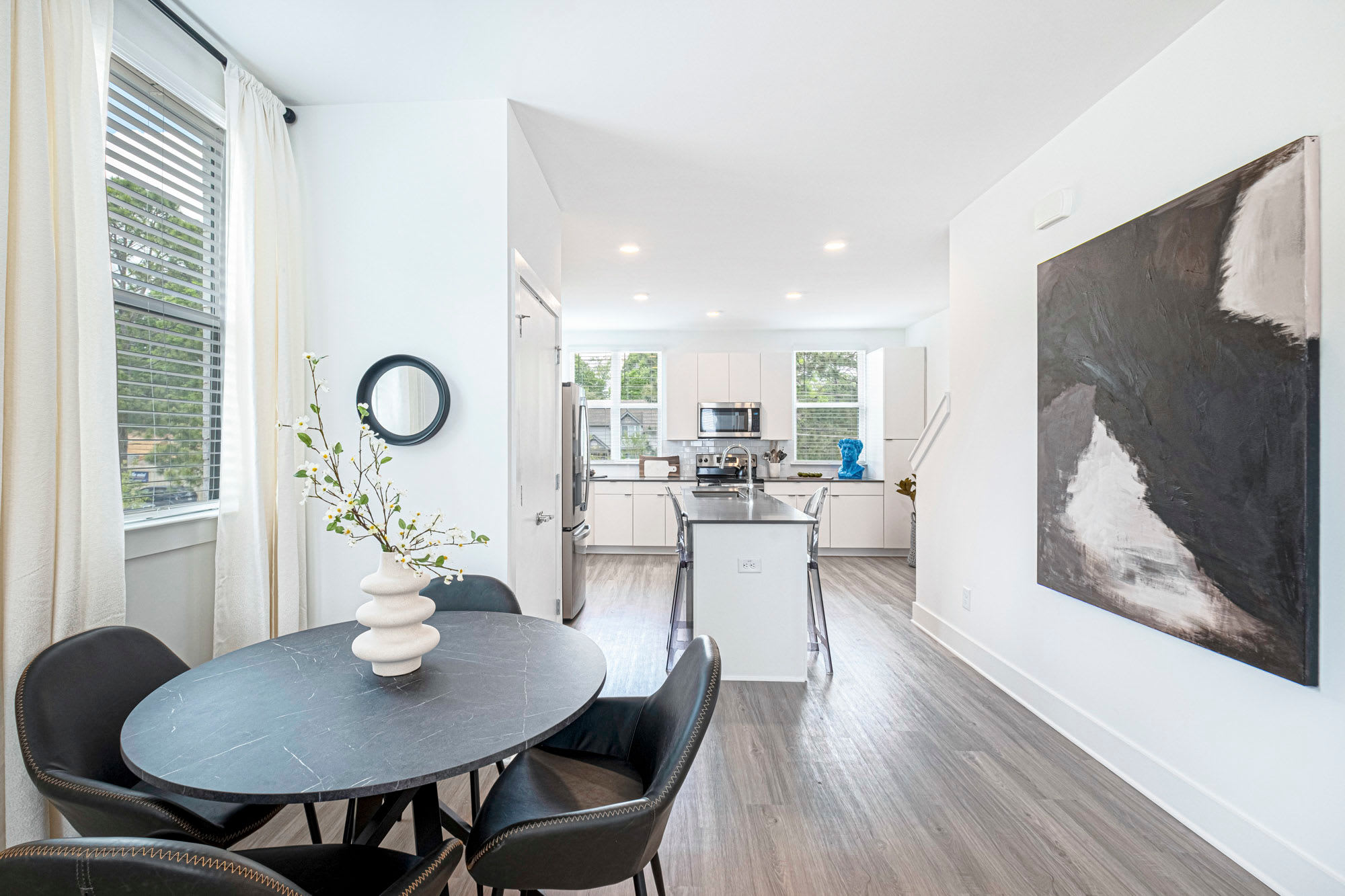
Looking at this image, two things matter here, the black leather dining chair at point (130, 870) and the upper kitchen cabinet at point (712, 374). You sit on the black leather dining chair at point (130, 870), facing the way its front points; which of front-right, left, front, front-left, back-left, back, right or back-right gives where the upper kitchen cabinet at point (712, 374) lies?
front

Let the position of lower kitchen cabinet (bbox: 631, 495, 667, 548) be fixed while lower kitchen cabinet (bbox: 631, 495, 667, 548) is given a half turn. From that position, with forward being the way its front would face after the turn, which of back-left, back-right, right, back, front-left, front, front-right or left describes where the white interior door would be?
back

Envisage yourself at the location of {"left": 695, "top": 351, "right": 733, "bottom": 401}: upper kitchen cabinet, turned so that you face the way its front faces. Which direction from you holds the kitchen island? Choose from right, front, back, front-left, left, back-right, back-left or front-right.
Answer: front

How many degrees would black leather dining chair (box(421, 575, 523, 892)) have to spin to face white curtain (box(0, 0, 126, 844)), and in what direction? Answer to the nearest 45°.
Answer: approximately 90° to its right

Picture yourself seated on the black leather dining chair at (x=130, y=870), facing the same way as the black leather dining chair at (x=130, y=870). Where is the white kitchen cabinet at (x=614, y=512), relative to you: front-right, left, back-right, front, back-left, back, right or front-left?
front

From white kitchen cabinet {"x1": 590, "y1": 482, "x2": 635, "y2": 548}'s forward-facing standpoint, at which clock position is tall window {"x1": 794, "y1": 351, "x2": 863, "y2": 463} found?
The tall window is roughly at 9 o'clock from the white kitchen cabinet.

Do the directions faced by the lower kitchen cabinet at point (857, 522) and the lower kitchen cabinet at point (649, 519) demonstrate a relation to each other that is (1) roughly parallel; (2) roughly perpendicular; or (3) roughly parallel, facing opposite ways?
roughly parallel

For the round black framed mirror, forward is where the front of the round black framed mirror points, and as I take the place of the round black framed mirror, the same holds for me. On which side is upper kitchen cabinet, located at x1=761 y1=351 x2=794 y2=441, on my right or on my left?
on my left

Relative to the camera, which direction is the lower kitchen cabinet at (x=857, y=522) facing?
toward the camera

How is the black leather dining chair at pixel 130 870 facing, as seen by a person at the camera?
facing away from the viewer and to the right of the viewer

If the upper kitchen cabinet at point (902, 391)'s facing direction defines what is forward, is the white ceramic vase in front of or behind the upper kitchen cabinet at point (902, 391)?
in front

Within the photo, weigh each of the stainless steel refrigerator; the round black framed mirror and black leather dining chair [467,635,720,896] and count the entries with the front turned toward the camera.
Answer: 1

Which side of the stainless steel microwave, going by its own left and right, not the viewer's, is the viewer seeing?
front

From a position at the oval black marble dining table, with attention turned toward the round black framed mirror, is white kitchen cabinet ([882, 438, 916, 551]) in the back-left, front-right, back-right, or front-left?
front-right

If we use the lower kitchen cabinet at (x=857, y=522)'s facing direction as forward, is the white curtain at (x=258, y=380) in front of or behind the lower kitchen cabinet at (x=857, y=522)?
in front

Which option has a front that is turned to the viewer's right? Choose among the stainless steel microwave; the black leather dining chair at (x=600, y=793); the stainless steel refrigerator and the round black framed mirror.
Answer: the stainless steel refrigerator

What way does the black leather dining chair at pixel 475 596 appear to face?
toward the camera
